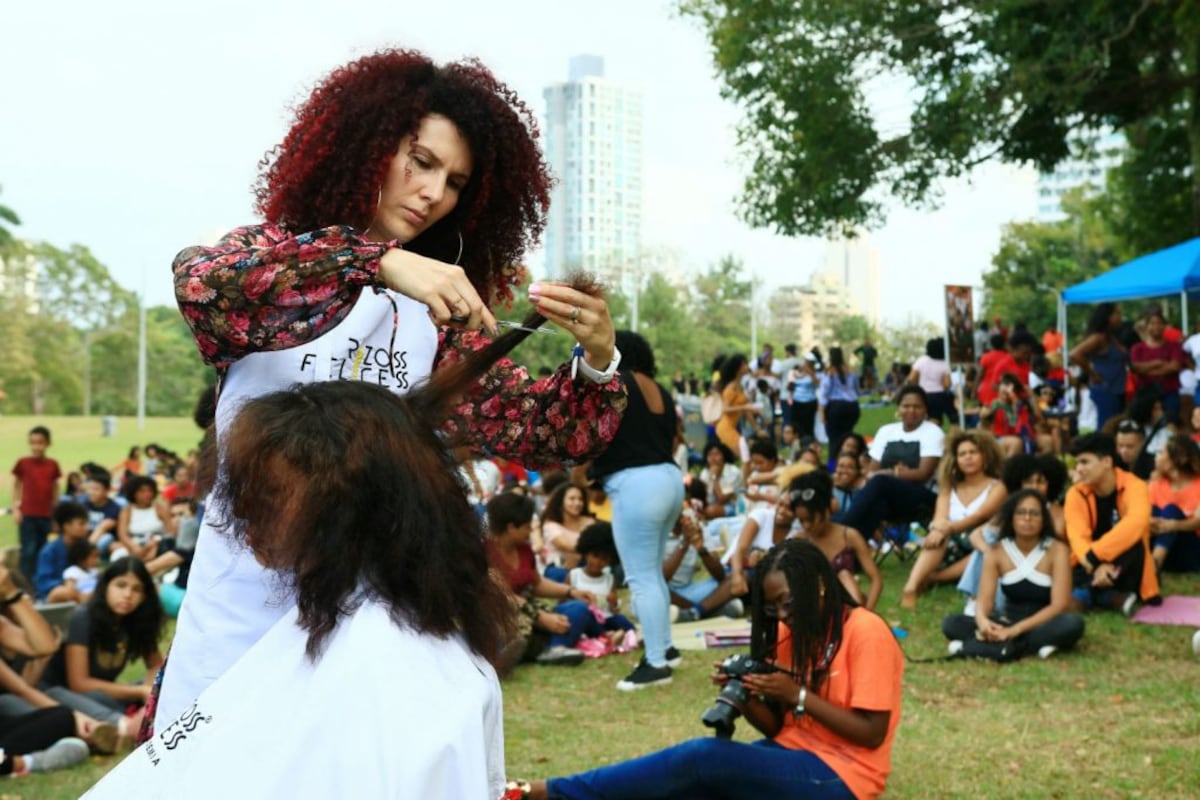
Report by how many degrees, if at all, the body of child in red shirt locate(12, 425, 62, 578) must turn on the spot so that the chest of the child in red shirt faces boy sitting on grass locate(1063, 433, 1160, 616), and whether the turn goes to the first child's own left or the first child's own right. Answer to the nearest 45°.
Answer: approximately 45° to the first child's own left

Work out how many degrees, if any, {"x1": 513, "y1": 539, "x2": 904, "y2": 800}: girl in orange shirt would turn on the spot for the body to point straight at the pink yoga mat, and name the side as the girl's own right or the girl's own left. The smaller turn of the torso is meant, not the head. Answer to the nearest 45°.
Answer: approximately 135° to the girl's own right

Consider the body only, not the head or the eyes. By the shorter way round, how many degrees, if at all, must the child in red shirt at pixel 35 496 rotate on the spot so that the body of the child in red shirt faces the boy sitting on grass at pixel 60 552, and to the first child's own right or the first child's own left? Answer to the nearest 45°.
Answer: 0° — they already face them

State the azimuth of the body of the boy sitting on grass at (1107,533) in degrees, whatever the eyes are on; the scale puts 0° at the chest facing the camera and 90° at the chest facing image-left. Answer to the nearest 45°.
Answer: approximately 45°

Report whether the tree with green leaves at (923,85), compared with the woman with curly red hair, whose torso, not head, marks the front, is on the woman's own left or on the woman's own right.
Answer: on the woman's own left

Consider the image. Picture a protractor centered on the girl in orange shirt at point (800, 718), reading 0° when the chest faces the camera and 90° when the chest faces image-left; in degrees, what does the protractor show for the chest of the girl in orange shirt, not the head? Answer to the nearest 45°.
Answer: approximately 90°

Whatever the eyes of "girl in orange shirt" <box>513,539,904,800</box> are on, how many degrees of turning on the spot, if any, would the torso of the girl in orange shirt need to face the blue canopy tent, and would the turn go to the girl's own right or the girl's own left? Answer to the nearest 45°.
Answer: approximately 135° to the girl's own right
